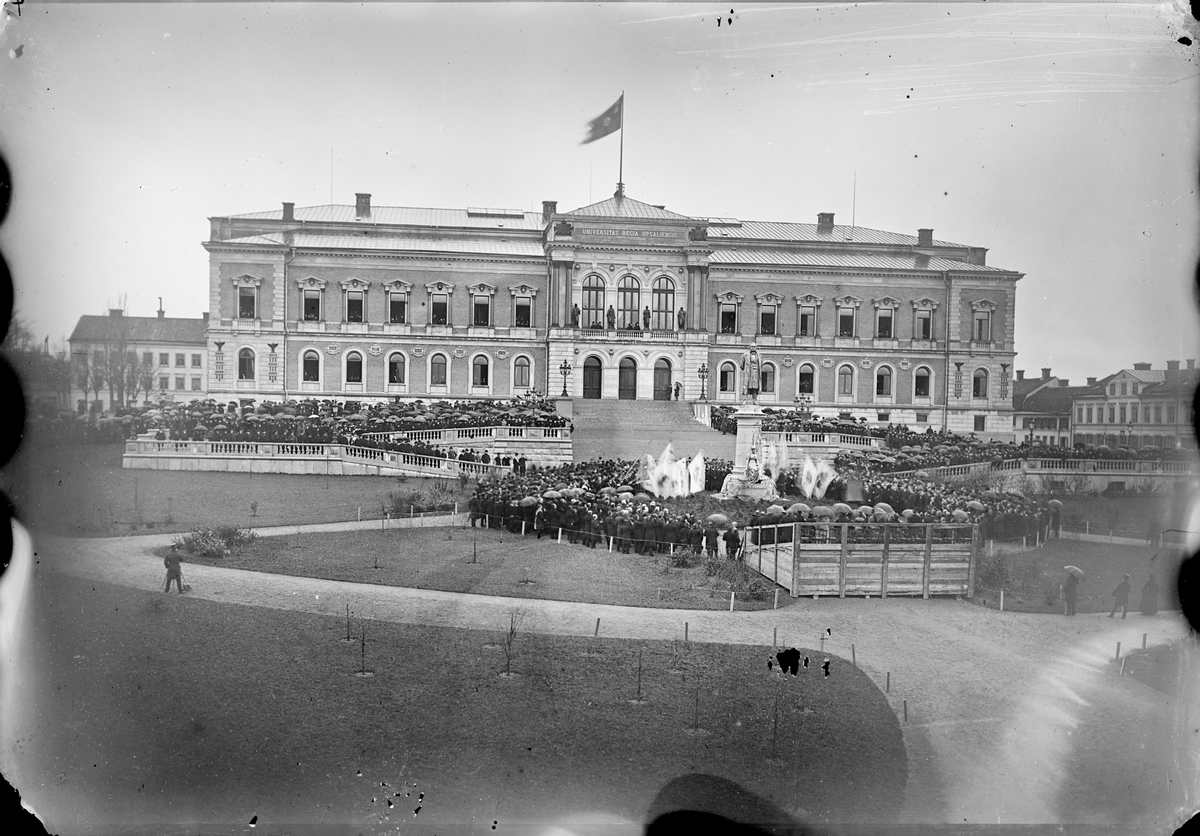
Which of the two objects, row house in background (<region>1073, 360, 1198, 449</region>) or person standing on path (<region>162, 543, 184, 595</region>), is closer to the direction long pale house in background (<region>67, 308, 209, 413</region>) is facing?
the person standing on path

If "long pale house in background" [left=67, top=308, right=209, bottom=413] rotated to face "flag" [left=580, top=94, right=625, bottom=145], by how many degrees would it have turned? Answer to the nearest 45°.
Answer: approximately 45° to its left

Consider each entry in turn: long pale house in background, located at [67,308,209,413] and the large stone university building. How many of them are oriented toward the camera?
2

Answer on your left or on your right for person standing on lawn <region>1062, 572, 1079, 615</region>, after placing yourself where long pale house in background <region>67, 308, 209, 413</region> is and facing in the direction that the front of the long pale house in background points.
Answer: on your left

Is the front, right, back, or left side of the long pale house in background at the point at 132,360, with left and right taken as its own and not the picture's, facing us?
front

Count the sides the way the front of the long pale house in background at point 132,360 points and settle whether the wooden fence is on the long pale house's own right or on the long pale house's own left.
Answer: on the long pale house's own left

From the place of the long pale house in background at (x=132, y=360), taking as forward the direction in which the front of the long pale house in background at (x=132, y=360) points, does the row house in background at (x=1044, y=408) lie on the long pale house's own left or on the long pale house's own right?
on the long pale house's own left

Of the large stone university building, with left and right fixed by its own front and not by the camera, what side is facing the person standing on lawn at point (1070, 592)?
front

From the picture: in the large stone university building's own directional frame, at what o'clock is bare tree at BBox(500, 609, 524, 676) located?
The bare tree is roughly at 12 o'clock from the large stone university building.
